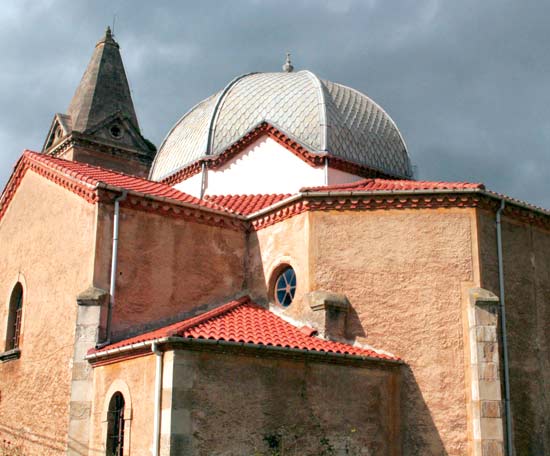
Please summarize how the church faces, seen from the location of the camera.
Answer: facing away from the viewer and to the left of the viewer
